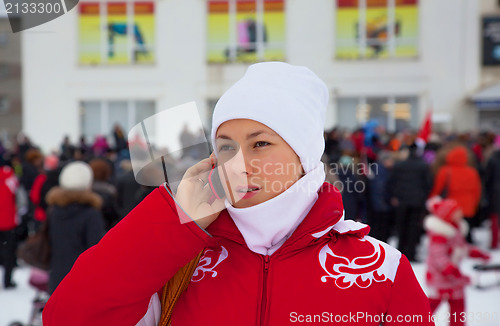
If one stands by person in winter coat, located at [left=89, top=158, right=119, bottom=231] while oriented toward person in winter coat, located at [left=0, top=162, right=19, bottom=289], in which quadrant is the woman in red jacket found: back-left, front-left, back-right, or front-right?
back-left

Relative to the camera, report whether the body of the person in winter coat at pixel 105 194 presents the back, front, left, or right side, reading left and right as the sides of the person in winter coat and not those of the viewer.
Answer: back

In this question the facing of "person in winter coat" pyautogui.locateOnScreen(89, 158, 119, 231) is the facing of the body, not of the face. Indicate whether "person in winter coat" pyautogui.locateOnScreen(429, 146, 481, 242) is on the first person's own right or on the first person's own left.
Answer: on the first person's own right

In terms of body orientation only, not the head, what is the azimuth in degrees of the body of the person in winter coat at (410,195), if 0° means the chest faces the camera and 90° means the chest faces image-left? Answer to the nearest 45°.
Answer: approximately 180°

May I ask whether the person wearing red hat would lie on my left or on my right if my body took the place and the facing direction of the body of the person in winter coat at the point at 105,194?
on my right

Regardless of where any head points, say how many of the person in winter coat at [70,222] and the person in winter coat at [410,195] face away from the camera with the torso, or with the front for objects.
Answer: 2

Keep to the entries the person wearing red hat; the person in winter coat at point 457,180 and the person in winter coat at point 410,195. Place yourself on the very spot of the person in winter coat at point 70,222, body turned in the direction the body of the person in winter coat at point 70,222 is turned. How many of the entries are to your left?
0

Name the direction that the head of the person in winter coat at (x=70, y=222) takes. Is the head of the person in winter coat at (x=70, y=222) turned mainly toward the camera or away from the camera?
away from the camera

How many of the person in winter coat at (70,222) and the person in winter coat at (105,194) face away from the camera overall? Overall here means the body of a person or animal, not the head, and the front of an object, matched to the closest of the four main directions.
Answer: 2

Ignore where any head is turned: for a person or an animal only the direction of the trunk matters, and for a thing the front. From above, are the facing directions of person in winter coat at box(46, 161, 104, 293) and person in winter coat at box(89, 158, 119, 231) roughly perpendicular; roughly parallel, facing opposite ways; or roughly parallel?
roughly parallel

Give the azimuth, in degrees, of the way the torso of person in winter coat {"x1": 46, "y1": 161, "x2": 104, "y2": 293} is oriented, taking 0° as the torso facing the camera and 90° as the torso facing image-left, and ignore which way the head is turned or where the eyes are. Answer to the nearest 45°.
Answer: approximately 180°
